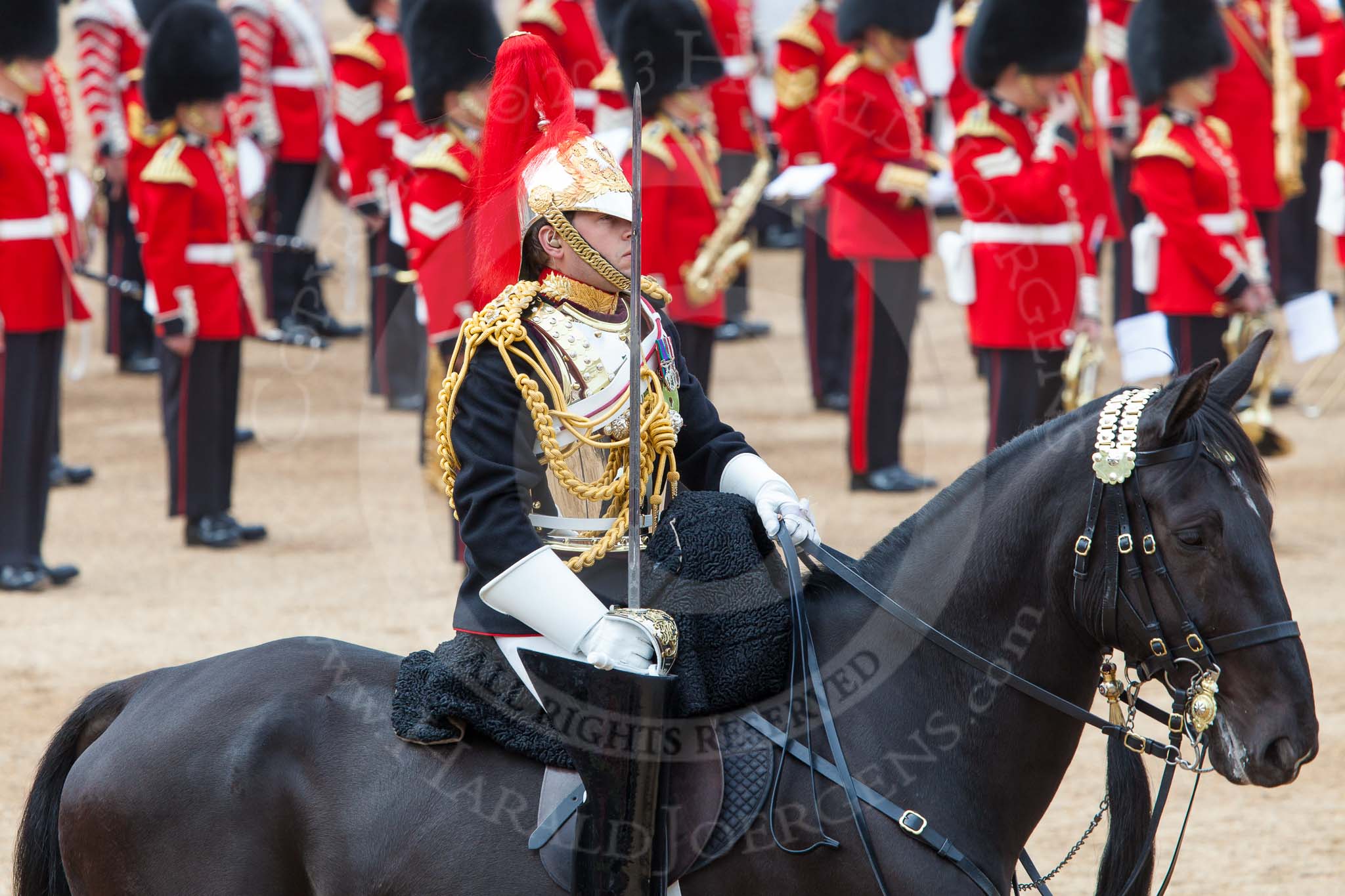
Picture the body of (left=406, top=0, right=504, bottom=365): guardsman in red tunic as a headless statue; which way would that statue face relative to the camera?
to the viewer's right

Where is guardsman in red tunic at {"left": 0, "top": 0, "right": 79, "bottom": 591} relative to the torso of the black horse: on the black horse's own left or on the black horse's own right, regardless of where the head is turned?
on the black horse's own left

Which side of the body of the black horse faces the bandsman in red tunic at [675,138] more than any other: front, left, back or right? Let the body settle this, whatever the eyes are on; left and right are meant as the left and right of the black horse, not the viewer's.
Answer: left

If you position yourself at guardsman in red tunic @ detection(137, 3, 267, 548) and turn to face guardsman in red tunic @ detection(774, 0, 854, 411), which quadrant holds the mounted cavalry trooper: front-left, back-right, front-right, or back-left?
back-right

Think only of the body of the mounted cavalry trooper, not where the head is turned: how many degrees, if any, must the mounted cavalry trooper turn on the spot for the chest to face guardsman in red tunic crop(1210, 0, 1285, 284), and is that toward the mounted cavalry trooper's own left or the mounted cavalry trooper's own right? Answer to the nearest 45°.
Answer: approximately 90° to the mounted cavalry trooper's own left

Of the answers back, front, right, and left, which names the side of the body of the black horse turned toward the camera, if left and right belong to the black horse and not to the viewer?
right

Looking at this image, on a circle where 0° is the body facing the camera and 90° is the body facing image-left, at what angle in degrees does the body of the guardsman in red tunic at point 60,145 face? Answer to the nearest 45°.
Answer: approximately 270°

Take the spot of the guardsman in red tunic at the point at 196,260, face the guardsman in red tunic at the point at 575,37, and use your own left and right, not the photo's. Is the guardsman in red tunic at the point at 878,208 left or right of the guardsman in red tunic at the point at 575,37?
right
